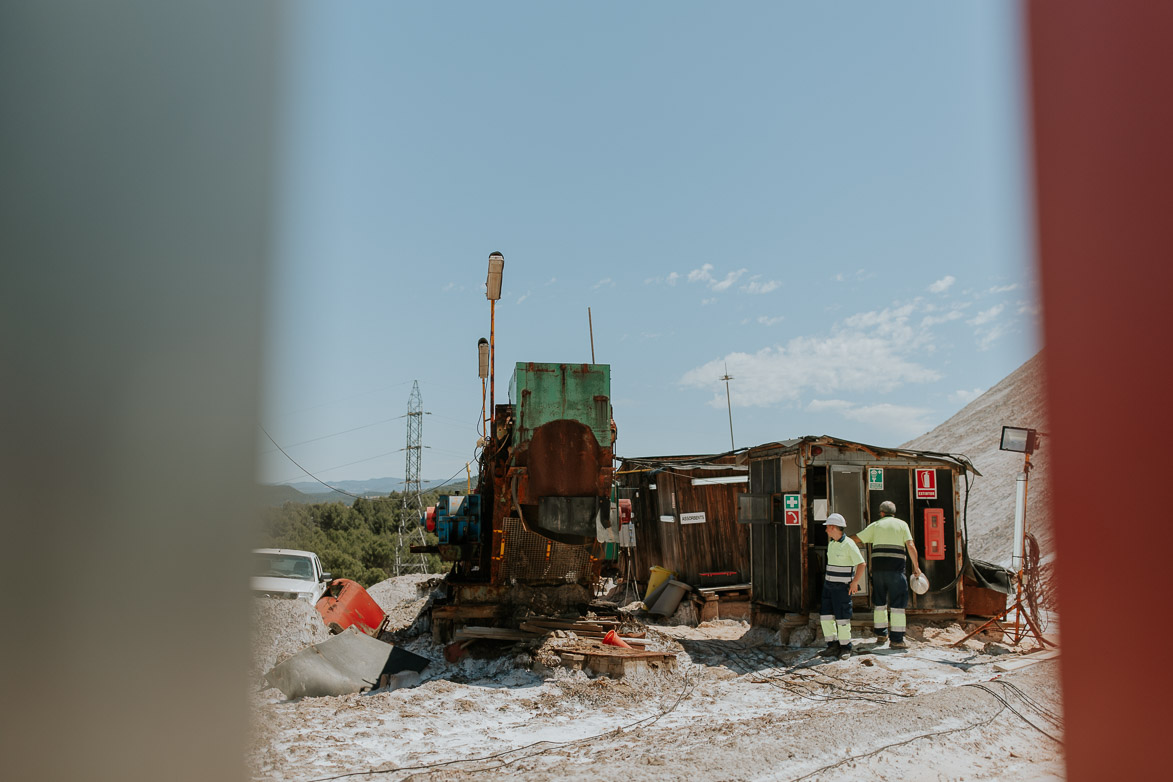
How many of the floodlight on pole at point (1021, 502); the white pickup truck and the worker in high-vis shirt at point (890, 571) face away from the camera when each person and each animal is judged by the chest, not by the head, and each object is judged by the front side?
1

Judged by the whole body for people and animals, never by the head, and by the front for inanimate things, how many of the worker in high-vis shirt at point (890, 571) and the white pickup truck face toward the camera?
1

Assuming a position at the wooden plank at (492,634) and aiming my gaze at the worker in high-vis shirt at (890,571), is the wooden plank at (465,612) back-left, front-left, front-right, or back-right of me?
back-left

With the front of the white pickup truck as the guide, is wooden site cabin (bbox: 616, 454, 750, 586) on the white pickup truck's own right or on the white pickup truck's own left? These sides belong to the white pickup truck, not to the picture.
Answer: on the white pickup truck's own left

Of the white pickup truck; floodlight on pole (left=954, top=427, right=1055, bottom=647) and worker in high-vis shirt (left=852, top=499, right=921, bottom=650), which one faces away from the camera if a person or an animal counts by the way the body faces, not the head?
the worker in high-vis shirt

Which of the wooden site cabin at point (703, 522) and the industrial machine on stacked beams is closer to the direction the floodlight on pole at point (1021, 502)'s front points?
the industrial machine on stacked beams

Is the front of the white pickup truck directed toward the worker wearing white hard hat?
no

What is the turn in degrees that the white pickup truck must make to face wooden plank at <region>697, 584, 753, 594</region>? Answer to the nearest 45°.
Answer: approximately 90° to its left

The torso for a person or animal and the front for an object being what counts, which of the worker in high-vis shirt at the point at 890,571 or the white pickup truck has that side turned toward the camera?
the white pickup truck

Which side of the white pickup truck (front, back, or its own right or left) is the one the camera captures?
front

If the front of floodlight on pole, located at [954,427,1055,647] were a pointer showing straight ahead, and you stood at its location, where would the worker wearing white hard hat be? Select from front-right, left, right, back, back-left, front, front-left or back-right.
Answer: front-right

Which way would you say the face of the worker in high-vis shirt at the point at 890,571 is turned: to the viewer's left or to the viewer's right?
to the viewer's left

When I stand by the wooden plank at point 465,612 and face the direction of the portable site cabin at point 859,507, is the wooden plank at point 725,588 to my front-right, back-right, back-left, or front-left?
front-left

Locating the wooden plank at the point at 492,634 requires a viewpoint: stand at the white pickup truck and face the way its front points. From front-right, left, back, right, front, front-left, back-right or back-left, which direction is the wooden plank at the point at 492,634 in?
front-left

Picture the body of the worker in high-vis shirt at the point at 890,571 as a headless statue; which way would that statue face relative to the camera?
away from the camera

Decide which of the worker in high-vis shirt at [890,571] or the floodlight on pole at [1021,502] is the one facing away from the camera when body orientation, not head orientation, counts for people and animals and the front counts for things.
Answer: the worker in high-vis shirt

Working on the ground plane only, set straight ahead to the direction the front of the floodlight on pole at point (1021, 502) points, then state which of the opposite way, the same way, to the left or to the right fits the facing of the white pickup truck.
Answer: to the left

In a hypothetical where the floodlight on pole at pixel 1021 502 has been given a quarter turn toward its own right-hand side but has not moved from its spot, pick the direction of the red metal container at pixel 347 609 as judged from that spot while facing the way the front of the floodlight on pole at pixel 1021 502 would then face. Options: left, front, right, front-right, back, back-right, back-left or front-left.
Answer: front-left
